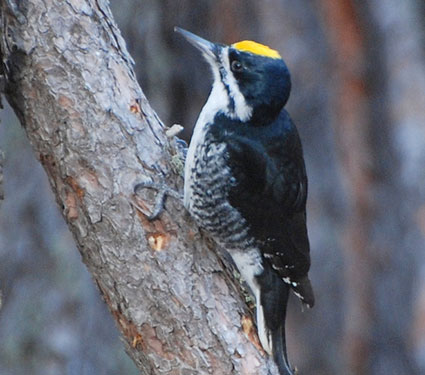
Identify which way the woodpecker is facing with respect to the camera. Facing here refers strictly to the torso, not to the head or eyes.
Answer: to the viewer's left
